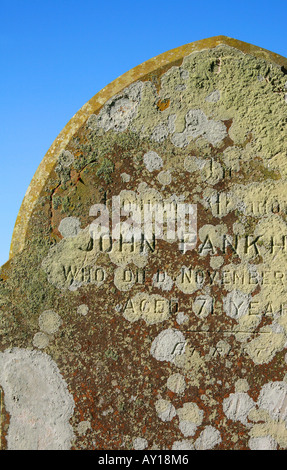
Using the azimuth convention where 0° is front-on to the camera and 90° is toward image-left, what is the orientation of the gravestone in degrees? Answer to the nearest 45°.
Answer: approximately 0°
